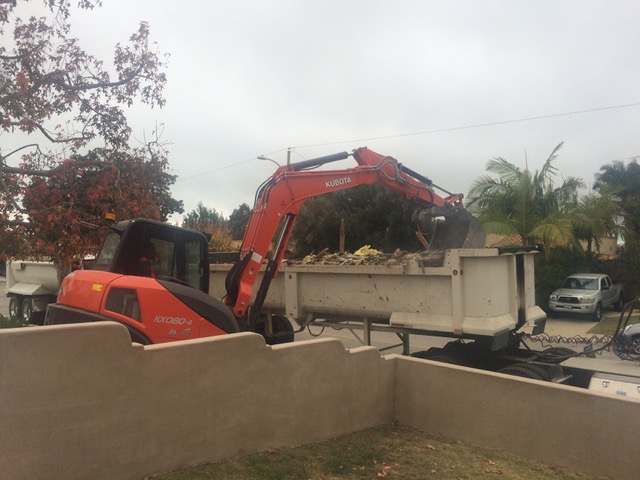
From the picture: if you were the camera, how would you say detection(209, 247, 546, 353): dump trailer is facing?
facing the viewer and to the right of the viewer

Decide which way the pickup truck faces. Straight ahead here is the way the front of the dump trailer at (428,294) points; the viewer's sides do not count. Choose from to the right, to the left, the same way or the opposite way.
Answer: to the right

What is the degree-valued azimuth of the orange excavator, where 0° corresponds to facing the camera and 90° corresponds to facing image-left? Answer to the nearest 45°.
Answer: approximately 270°

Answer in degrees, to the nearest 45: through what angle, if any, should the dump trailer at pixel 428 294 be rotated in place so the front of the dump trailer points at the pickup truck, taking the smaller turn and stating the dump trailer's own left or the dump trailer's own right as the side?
approximately 90° to the dump trailer's own left

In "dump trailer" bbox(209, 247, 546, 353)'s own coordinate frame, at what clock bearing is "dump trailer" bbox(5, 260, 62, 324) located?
"dump trailer" bbox(5, 260, 62, 324) is roughly at 6 o'clock from "dump trailer" bbox(209, 247, 546, 353).

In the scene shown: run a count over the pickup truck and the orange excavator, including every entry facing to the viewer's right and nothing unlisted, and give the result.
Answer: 1

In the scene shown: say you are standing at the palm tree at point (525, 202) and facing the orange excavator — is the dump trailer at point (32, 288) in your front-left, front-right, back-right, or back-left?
front-right

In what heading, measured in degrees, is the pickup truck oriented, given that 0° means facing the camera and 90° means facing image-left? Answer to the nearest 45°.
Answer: approximately 45°

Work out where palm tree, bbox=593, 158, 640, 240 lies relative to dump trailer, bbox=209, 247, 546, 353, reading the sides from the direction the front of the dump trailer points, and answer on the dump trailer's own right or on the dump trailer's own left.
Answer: on the dump trailer's own left

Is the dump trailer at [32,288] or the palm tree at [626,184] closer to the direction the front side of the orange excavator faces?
the palm tree

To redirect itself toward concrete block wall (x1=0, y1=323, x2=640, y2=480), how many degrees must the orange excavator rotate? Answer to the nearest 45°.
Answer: approximately 90° to its right

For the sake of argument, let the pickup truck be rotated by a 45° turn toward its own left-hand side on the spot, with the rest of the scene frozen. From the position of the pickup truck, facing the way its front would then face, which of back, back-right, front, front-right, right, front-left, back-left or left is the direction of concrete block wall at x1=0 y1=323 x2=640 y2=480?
front

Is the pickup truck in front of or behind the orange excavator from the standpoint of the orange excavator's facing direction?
in front
